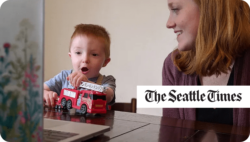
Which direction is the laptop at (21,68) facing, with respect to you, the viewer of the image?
facing away from the viewer and to the right of the viewer

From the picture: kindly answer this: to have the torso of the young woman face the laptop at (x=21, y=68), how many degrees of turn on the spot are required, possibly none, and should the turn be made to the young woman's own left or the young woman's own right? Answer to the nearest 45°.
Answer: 0° — they already face it

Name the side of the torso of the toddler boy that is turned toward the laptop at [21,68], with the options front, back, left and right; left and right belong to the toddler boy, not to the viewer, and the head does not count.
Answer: front

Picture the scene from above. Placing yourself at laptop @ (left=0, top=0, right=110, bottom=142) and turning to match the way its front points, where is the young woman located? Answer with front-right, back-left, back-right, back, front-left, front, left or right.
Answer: front

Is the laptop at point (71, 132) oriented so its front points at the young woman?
no

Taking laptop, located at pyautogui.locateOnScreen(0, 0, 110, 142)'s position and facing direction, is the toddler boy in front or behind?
in front

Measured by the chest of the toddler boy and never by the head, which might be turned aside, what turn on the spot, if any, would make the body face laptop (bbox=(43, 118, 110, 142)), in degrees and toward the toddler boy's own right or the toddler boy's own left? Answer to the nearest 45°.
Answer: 0° — they already face it

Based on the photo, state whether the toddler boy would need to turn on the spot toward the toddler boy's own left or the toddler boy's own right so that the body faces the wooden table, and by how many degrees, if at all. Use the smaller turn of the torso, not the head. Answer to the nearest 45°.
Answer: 0° — they already face it

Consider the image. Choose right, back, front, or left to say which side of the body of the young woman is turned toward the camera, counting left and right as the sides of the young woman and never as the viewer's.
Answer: front

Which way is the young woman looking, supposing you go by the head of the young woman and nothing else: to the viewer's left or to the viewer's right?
to the viewer's left

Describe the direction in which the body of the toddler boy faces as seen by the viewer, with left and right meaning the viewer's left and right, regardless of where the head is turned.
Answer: facing the viewer

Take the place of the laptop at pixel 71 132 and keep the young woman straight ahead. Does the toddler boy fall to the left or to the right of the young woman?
left
